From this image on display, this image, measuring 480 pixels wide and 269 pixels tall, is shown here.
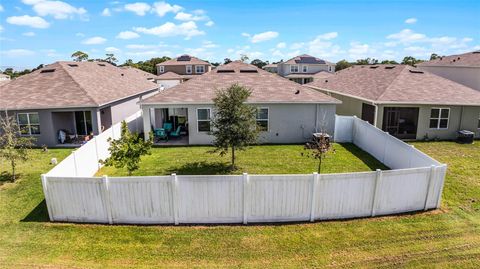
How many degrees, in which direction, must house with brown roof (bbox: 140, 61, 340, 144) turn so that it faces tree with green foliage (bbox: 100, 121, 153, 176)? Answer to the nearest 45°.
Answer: approximately 135° to its left

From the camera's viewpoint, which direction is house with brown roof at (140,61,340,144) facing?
away from the camera

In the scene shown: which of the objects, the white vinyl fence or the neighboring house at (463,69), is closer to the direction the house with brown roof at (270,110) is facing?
the neighboring house

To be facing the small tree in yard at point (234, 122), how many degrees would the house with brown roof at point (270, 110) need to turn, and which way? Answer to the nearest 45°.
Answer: approximately 180°

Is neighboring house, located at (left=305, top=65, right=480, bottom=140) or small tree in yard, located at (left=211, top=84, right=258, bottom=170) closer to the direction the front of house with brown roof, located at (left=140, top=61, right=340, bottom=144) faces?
the neighboring house

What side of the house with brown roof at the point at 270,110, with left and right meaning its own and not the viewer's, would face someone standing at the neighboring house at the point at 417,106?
right

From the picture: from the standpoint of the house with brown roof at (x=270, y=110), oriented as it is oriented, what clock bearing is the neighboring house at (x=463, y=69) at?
The neighboring house is roughly at 2 o'clock from the house with brown roof.

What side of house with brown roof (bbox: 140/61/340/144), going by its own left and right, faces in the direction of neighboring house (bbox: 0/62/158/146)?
left

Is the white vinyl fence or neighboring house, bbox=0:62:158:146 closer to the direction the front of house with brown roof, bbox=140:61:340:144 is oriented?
the neighboring house
